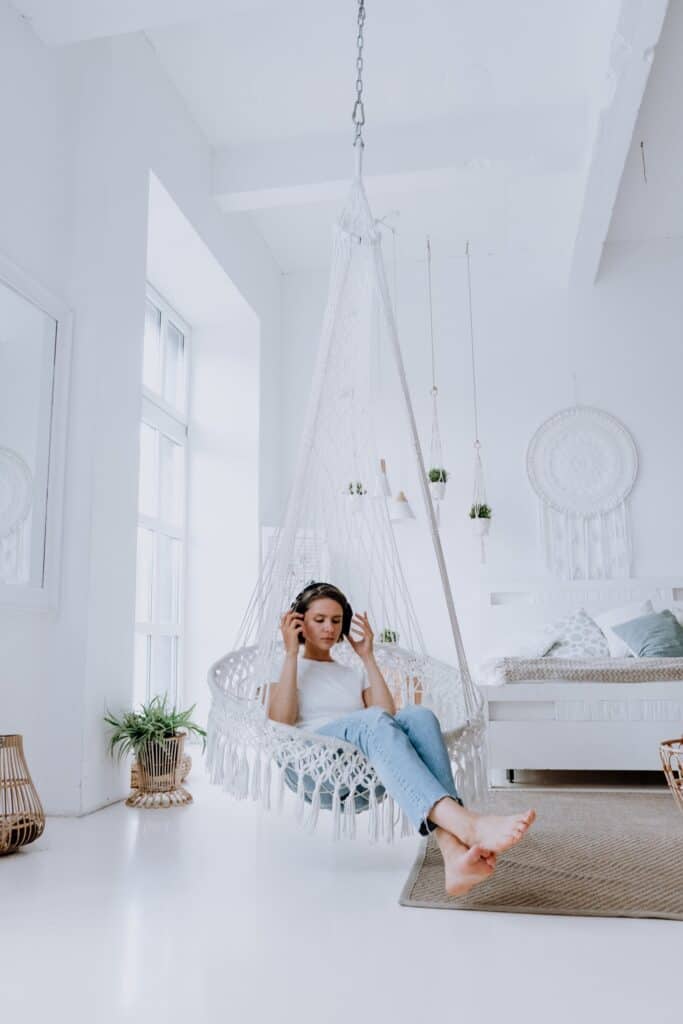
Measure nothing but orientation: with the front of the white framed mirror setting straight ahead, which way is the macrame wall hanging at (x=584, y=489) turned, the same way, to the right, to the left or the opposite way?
to the right

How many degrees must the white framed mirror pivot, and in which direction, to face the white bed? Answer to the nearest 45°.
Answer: approximately 45° to its left

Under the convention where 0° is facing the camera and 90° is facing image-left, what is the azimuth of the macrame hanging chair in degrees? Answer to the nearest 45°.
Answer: approximately 315°

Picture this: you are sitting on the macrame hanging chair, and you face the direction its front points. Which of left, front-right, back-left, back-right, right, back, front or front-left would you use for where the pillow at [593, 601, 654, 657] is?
left

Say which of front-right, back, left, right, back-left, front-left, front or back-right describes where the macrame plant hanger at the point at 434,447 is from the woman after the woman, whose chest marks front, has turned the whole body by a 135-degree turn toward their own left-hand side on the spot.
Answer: front

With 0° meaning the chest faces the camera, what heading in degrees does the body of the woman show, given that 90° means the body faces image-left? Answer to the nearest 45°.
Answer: approximately 315°

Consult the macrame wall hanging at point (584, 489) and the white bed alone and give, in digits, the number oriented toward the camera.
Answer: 2

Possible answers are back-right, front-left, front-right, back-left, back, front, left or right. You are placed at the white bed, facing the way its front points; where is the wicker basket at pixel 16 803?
front-right

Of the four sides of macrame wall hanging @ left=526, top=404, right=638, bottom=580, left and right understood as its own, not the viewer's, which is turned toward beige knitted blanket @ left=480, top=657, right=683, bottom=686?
front
